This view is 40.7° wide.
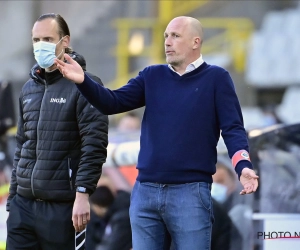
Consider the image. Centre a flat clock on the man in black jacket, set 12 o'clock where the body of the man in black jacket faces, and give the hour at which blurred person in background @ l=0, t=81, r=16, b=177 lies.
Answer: The blurred person in background is roughly at 4 o'clock from the man in black jacket.

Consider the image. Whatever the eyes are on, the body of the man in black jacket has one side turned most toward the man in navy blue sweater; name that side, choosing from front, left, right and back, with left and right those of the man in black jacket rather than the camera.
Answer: left

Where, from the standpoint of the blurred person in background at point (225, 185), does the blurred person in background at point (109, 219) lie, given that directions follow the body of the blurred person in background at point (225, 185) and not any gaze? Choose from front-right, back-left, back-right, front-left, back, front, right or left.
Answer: front-right

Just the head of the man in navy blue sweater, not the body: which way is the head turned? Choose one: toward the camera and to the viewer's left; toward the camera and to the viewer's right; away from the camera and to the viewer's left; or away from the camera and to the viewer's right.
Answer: toward the camera and to the viewer's left

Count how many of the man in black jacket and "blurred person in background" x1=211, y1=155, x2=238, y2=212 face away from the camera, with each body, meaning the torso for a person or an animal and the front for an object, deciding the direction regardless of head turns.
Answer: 0

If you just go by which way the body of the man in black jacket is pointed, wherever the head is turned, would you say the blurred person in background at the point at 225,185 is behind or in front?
behind

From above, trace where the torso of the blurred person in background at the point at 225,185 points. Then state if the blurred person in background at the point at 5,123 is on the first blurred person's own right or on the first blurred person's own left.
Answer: on the first blurred person's own right

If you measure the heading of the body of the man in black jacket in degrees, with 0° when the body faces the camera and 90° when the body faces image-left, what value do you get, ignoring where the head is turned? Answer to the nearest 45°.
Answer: approximately 45°
